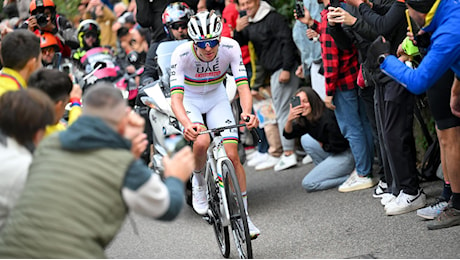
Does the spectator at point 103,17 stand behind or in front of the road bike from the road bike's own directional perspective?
behind

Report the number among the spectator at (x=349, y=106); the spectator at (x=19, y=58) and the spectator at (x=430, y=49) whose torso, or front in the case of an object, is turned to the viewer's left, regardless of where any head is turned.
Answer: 2

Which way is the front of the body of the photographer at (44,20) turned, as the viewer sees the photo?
toward the camera

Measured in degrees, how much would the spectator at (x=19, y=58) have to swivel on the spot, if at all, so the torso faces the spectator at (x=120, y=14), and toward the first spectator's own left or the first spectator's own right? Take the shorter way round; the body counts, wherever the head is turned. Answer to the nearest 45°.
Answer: approximately 45° to the first spectator's own left

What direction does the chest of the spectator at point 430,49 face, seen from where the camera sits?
to the viewer's left

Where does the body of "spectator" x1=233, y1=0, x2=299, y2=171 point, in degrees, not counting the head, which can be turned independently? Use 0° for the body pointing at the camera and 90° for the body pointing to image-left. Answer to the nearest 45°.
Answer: approximately 45°

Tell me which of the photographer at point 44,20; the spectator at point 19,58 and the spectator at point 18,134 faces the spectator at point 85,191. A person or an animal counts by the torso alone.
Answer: the photographer at point 44,20

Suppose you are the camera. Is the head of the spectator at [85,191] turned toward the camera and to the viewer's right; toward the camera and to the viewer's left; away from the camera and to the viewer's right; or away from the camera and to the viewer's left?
away from the camera and to the viewer's right

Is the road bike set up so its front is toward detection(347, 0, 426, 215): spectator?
no

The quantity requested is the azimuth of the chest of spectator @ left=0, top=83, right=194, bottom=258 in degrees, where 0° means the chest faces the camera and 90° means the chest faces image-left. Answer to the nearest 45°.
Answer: approximately 225°

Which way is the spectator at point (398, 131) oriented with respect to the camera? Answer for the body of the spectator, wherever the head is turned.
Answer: to the viewer's left

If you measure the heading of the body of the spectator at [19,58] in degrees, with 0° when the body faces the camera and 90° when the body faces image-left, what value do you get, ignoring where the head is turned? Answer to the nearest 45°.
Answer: approximately 225°

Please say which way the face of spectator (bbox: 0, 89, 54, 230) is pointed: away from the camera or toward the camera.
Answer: away from the camera

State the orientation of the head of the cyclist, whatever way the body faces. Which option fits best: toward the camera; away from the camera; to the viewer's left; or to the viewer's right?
toward the camera

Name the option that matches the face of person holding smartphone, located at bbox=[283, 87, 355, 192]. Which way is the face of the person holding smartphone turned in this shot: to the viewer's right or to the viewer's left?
to the viewer's left

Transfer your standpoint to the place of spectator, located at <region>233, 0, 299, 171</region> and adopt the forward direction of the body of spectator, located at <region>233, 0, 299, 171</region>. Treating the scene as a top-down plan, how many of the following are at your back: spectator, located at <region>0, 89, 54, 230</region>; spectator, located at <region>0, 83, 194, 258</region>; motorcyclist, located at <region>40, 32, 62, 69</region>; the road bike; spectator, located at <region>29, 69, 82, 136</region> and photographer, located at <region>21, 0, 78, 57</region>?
0

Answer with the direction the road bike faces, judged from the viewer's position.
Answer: facing the viewer

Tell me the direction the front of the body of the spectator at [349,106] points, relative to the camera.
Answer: to the viewer's left
